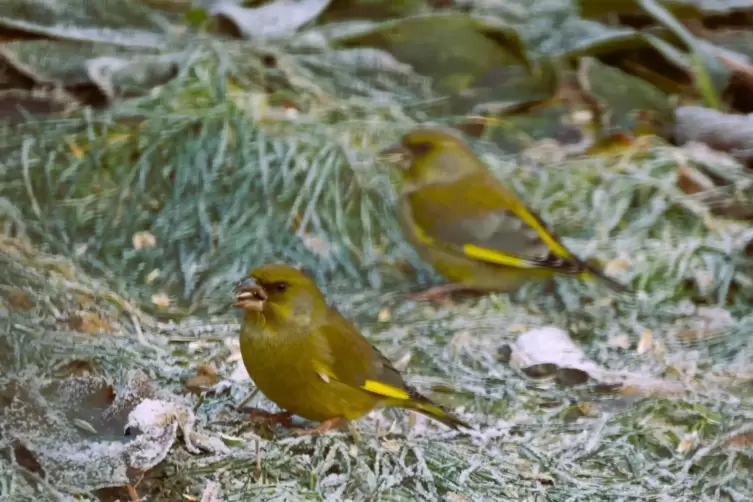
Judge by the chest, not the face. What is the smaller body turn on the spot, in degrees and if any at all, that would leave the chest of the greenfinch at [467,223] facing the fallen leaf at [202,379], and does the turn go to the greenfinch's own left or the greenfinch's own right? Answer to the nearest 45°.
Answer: approximately 45° to the greenfinch's own left

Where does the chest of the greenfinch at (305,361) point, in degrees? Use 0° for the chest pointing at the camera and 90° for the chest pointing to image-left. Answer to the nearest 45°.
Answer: approximately 45°

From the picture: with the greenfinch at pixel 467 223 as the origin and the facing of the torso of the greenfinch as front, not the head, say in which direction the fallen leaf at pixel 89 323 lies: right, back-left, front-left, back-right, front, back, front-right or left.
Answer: front-left

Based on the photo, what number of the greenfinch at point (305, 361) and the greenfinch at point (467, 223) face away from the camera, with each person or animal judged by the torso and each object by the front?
0

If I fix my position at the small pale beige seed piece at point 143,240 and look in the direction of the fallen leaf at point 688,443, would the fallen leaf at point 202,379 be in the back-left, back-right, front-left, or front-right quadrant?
front-right

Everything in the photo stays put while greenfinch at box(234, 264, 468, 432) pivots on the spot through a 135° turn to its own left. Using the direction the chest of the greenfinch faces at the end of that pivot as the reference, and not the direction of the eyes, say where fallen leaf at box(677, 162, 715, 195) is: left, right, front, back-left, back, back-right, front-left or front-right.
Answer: front-left

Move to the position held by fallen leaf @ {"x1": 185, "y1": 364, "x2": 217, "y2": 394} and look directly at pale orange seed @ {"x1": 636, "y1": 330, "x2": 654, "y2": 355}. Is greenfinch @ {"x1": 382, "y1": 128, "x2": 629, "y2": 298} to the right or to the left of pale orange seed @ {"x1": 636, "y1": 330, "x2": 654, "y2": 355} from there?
left

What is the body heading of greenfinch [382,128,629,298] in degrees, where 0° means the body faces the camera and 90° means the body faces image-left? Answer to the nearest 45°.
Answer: approximately 90°
